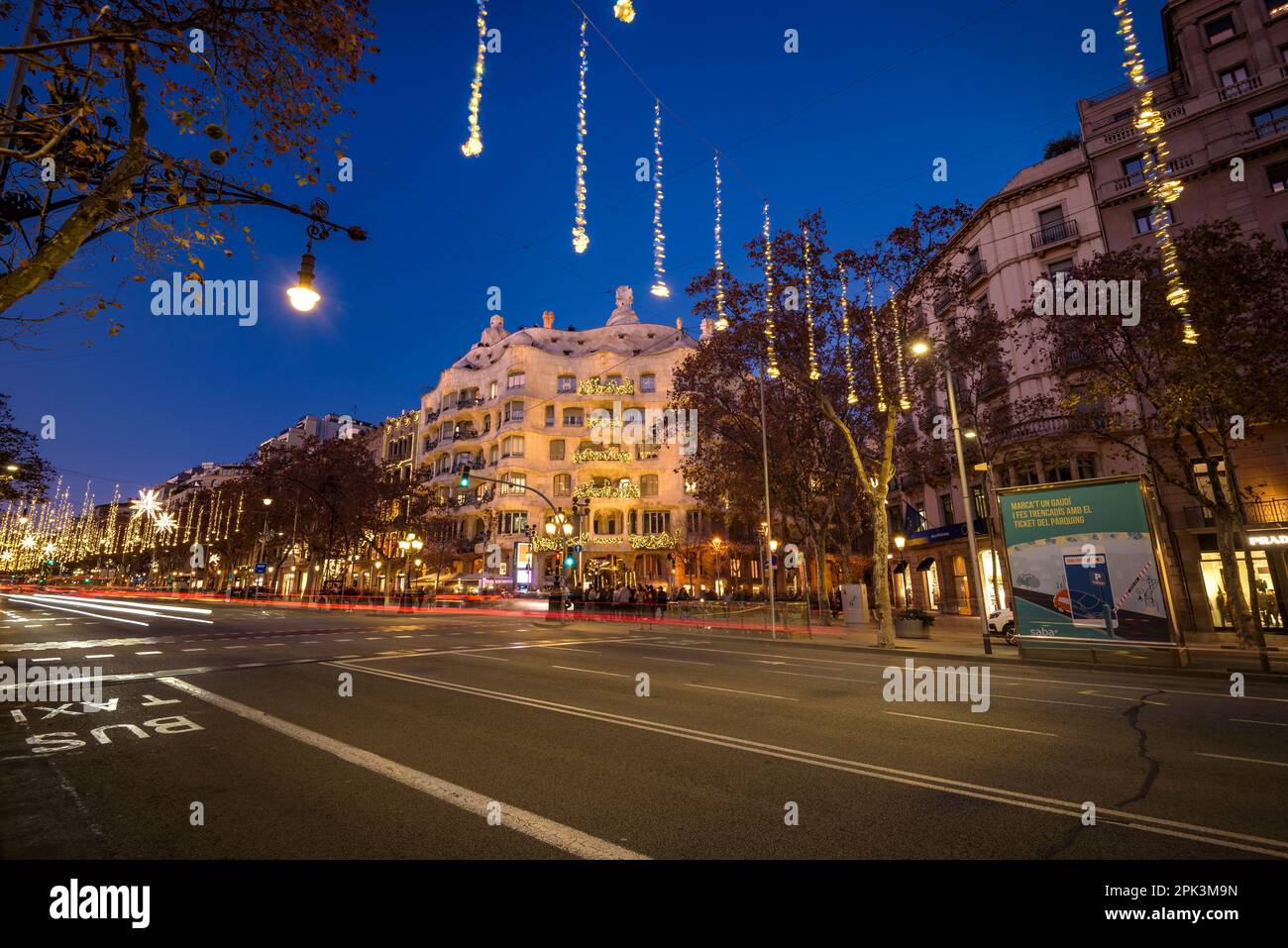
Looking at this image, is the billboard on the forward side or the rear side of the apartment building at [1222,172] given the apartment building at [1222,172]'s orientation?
on the forward side

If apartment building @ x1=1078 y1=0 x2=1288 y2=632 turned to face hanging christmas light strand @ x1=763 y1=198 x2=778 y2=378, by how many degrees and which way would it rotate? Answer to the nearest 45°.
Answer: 0° — it already faces it

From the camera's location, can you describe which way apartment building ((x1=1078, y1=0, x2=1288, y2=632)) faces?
facing the viewer and to the left of the viewer

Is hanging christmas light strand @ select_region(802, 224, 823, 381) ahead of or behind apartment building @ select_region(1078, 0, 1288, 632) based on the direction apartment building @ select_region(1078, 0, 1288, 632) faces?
ahead

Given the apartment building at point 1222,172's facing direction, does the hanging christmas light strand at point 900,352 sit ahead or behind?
ahead

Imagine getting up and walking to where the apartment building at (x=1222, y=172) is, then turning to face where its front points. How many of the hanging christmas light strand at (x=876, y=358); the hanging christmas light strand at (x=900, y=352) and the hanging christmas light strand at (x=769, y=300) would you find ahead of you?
3

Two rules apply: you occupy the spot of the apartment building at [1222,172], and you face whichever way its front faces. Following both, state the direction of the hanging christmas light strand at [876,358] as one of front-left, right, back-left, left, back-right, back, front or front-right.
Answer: front
